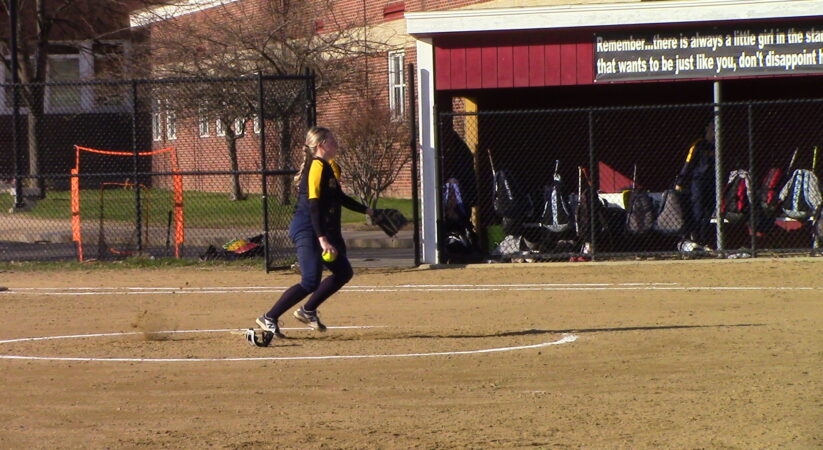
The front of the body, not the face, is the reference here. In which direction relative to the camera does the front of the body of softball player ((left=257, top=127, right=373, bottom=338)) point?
to the viewer's right

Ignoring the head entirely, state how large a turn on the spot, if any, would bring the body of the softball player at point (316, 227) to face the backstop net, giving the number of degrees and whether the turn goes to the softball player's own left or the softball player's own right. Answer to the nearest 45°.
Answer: approximately 90° to the softball player's own left

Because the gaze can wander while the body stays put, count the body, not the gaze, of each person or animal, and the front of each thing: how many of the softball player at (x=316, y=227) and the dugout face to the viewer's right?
1

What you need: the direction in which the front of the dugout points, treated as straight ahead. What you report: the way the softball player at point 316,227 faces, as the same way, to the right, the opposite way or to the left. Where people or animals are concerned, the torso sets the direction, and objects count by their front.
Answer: to the left

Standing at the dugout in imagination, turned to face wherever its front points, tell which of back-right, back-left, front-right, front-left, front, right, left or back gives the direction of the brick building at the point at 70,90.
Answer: back-right

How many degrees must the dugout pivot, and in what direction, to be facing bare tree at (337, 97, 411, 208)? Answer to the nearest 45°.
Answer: approximately 135° to its right

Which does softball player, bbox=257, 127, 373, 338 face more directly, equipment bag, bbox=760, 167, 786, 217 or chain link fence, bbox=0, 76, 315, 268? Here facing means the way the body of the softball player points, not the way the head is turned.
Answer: the equipment bag

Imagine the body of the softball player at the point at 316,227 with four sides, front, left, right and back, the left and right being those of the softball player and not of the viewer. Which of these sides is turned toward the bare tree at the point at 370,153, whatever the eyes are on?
left

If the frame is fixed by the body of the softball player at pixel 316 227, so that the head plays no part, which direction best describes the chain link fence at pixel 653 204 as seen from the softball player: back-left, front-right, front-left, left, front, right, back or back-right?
front-left

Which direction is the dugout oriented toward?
toward the camera

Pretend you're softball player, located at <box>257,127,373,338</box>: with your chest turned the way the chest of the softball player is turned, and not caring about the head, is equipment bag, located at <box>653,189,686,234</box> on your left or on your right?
on your left

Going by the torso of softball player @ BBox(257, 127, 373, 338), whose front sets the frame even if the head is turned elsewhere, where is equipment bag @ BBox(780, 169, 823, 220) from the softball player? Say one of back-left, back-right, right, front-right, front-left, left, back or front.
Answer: front-left

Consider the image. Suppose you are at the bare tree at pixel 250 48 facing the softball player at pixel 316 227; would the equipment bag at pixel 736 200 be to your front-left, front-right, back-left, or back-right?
front-left

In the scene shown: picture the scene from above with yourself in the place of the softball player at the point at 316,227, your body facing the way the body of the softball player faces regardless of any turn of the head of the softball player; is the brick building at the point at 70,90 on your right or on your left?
on your left

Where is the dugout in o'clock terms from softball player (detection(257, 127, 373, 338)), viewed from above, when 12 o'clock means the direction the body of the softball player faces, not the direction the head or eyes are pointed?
The dugout is roughly at 10 o'clock from the softball player.

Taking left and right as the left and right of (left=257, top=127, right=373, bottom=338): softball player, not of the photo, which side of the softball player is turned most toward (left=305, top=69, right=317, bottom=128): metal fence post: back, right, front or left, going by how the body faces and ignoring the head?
left
